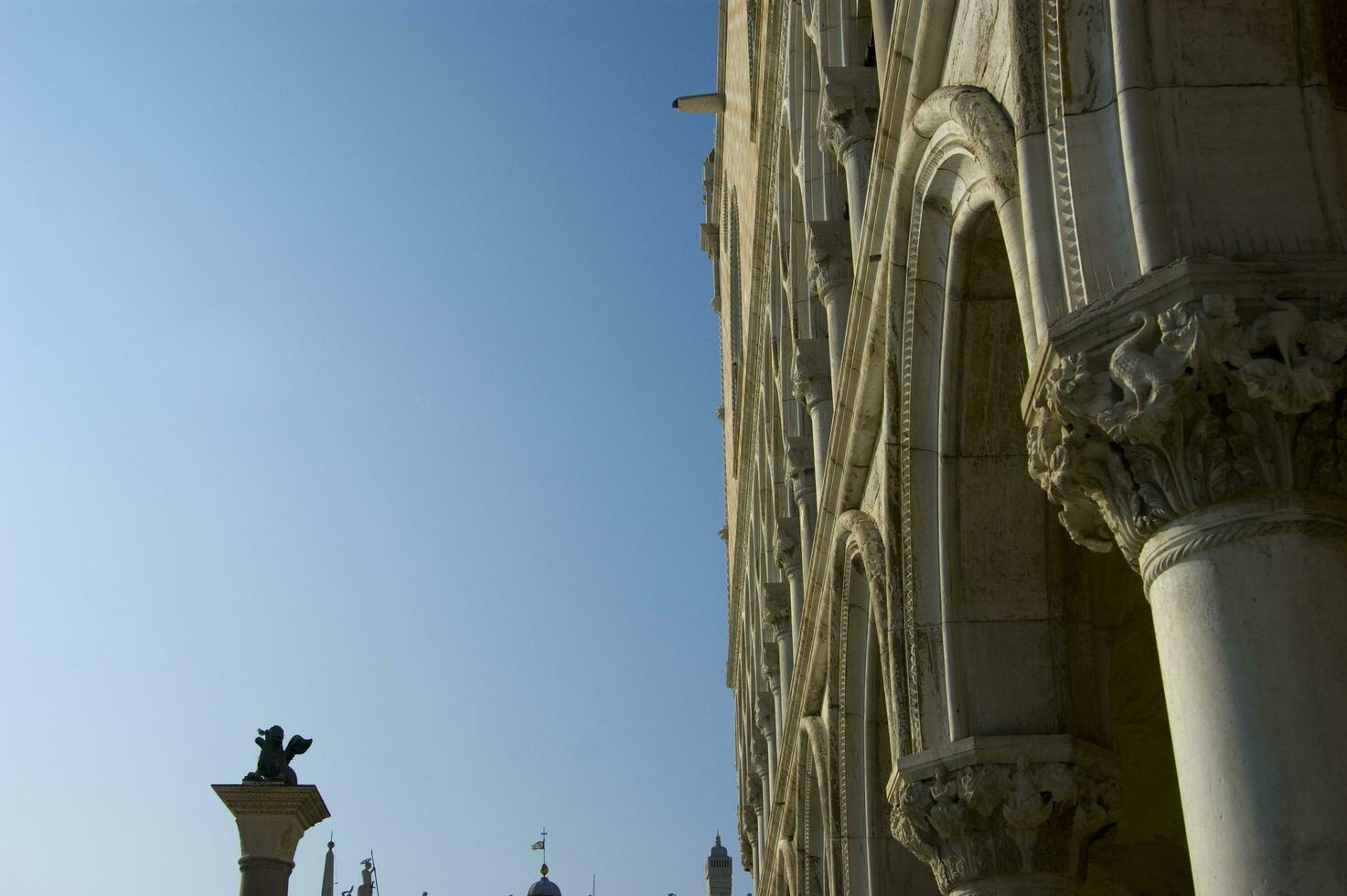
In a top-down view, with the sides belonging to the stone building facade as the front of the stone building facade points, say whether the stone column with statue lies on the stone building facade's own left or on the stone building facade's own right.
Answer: on the stone building facade's own right

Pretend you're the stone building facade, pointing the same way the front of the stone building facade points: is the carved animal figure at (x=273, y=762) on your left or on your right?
on your right

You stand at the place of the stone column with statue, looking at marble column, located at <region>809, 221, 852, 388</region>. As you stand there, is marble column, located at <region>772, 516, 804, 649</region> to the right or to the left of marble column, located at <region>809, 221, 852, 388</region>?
left

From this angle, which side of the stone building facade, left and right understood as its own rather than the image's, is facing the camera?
left
